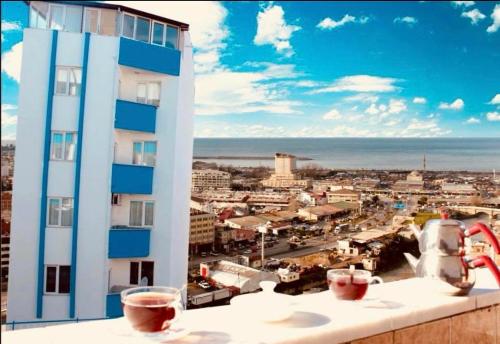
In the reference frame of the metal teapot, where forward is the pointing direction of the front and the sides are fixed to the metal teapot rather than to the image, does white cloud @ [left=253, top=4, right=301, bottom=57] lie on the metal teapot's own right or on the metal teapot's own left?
on the metal teapot's own right

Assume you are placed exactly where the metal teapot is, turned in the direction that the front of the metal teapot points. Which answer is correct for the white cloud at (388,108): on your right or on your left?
on your right

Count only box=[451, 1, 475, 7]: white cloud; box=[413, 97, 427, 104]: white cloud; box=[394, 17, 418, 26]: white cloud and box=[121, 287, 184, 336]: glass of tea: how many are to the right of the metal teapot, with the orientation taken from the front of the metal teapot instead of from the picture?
3

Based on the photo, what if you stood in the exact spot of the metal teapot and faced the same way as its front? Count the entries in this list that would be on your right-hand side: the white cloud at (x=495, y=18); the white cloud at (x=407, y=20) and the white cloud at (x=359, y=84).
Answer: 3

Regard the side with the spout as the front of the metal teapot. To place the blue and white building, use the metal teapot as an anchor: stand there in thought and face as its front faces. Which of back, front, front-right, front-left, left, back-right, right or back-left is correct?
front-right

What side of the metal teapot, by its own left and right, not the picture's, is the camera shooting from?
left

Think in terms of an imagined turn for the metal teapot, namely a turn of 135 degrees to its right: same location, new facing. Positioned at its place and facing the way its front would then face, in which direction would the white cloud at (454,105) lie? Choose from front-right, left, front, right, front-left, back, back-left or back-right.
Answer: front-left

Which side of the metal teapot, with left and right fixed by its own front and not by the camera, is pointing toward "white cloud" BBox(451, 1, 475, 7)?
right

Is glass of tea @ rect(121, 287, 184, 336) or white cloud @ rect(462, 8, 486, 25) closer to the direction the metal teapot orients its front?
the glass of tea

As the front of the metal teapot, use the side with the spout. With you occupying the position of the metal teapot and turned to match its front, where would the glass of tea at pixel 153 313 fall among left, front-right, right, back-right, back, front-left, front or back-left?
front-left

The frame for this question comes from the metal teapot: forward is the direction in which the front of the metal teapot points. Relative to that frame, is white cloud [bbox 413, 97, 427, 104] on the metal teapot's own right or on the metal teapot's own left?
on the metal teapot's own right

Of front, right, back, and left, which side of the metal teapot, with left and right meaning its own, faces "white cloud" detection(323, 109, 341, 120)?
right

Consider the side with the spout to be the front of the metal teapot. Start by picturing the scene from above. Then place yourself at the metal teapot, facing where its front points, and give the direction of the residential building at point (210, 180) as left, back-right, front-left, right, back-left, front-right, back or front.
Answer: front-right

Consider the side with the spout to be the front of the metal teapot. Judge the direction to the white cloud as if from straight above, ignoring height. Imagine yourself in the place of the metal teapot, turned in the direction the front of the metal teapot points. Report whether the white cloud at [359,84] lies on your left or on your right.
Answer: on your right

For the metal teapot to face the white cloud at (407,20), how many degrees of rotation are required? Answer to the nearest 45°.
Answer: approximately 90° to its right

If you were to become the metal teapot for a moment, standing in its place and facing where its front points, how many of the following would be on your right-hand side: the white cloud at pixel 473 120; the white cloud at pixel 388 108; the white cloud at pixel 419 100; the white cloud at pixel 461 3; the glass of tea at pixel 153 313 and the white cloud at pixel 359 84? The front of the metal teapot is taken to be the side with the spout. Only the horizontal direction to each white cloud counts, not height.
5

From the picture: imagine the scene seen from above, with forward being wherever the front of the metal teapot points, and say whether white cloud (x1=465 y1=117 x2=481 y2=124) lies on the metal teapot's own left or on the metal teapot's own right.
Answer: on the metal teapot's own right
